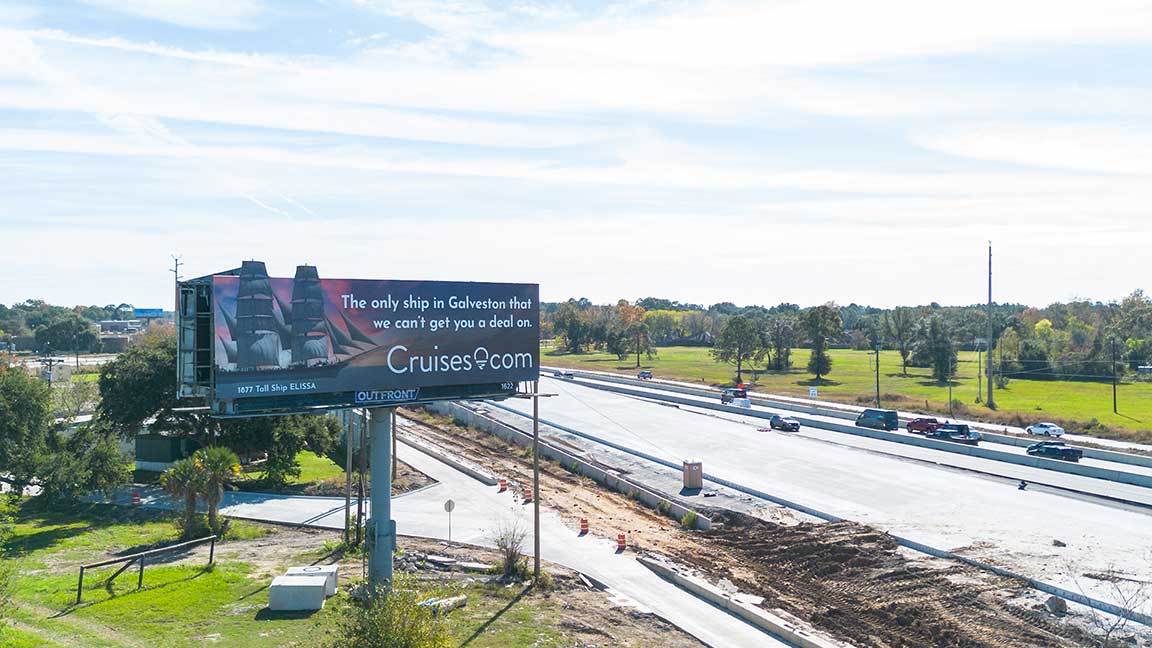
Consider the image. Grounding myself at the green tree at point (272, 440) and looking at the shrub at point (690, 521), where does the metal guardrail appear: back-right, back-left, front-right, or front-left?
front-right

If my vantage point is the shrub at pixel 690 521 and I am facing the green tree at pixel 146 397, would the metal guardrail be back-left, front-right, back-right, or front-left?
front-left

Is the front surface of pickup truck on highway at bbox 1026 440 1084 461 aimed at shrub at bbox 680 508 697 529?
no

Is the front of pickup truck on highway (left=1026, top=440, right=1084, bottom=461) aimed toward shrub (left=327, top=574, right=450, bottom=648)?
no

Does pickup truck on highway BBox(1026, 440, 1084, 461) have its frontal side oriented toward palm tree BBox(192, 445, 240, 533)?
no

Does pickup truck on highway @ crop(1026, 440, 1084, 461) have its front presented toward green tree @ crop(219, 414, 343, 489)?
no
